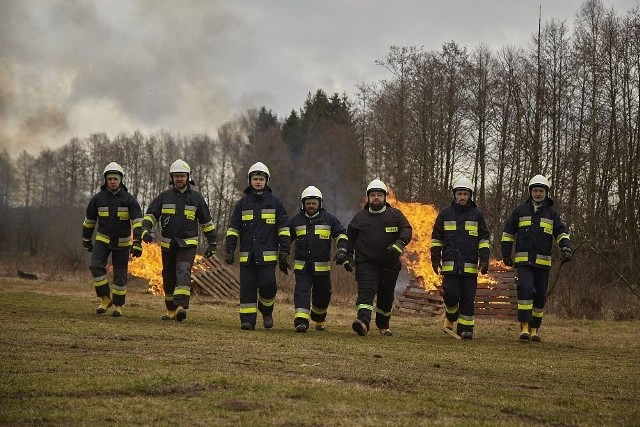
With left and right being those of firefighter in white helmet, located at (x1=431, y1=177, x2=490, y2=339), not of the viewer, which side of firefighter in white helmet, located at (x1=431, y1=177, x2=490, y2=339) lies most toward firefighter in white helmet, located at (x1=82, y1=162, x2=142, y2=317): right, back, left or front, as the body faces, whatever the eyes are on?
right

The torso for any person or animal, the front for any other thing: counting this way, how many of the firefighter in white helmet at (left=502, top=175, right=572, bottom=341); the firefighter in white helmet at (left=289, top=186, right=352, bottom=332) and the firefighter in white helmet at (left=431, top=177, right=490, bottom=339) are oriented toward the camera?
3

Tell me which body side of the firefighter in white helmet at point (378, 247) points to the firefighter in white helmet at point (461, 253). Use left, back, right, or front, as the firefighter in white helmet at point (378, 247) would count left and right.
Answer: left

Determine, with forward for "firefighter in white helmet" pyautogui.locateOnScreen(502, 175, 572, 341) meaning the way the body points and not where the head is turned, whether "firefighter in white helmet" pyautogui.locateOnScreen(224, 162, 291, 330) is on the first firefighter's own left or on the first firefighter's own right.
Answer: on the first firefighter's own right

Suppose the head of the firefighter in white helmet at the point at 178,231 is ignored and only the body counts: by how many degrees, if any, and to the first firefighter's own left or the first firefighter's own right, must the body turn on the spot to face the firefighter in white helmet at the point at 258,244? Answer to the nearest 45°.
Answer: approximately 45° to the first firefighter's own left

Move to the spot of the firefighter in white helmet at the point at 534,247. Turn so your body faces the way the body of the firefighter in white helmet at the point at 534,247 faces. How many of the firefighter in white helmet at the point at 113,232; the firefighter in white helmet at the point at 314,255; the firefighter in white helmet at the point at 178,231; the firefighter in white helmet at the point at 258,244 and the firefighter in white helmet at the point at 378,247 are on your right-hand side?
5

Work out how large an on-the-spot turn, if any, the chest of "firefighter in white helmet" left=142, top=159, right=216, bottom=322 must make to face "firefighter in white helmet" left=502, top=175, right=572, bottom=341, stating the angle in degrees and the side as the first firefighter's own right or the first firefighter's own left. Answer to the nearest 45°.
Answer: approximately 90° to the first firefighter's own left

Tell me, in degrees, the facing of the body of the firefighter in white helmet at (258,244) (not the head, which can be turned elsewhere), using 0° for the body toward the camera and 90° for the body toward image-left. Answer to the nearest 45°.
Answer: approximately 0°

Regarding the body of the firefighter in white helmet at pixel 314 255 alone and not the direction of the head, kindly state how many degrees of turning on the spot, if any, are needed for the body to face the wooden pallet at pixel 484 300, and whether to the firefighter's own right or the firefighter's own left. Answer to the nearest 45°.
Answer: approximately 135° to the firefighter's own left

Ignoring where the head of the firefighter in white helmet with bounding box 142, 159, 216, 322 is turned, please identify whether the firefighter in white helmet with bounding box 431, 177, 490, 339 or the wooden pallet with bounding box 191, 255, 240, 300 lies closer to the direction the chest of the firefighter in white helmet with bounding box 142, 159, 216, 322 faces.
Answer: the firefighter in white helmet
